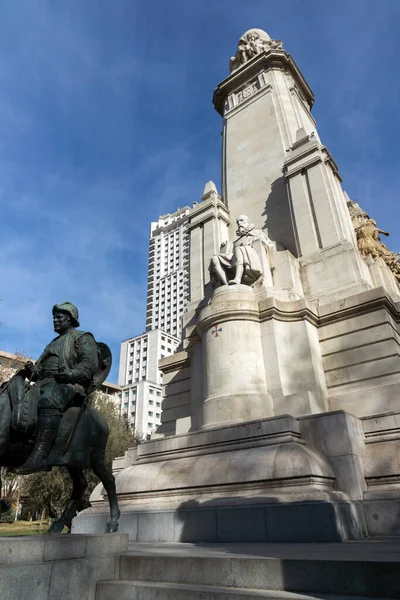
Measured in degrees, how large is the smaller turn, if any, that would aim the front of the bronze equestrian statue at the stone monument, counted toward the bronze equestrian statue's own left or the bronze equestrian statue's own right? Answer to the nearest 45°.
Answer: approximately 180°

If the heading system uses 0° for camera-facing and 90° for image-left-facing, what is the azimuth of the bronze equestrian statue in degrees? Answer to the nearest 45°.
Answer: approximately 45°
